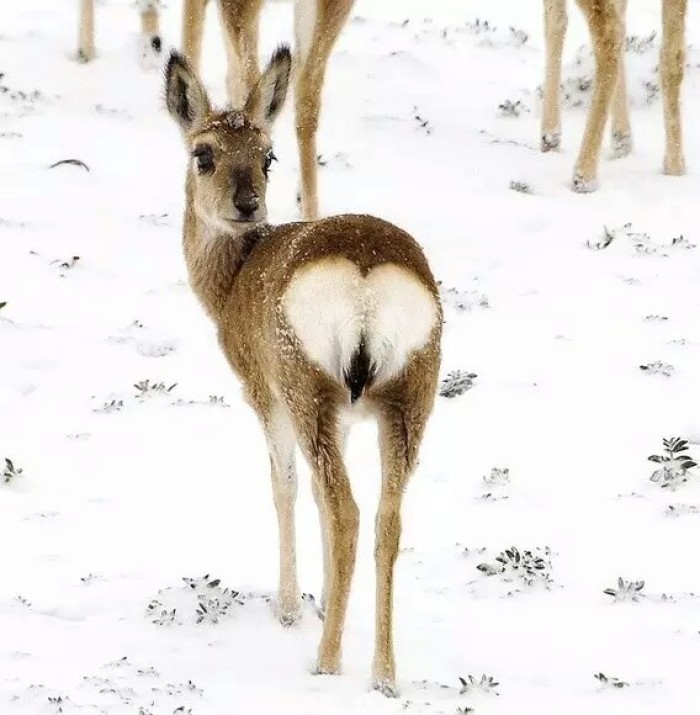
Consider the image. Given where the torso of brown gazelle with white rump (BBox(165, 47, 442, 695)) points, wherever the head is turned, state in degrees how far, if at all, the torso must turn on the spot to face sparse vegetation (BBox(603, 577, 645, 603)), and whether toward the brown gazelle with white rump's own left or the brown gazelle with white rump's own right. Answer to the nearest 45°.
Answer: approximately 90° to the brown gazelle with white rump's own right

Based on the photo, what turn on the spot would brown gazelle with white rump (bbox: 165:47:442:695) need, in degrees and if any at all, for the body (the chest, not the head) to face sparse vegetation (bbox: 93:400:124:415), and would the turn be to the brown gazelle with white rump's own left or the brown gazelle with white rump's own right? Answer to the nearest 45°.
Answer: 0° — it already faces it

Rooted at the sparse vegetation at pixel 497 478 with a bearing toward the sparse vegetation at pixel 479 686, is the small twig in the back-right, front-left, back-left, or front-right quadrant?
back-right

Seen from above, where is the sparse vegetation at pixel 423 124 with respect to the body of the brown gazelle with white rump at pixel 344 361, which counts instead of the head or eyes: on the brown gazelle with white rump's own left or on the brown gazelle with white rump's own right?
on the brown gazelle with white rump's own right

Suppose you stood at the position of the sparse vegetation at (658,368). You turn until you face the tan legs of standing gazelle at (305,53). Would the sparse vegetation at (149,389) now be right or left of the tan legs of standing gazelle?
left

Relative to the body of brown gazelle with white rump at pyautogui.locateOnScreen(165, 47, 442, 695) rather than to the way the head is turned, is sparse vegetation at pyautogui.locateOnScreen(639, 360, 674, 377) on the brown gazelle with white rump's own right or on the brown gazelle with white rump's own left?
on the brown gazelle with white rump's own right

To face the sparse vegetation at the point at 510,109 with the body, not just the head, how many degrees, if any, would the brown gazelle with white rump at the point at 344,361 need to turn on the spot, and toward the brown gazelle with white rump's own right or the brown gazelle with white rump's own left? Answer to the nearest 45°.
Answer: approximately 45° to the brown gazelle with white rump's own right

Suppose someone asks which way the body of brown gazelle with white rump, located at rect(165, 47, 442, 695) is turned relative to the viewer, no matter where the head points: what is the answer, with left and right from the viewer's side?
facing away from the viewer and to the left of the viewer
